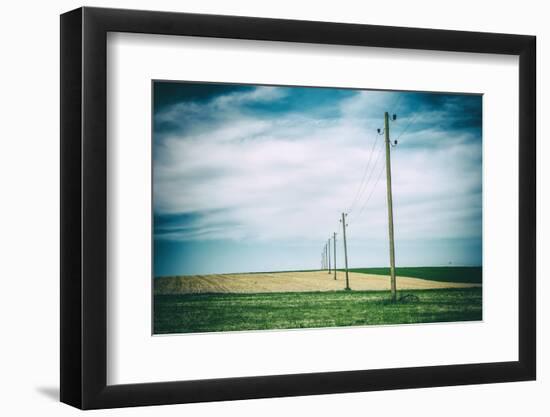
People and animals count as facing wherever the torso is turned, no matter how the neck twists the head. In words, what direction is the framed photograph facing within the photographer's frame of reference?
facing the viewer and to the right of the viewer
